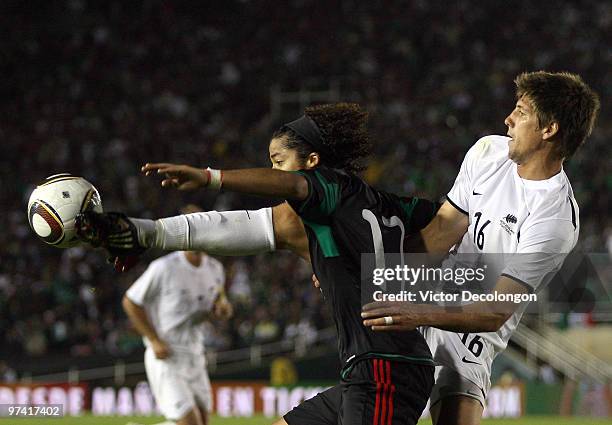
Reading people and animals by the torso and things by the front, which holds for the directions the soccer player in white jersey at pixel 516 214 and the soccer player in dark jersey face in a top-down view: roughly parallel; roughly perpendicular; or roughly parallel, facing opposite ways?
roughly perpendicular

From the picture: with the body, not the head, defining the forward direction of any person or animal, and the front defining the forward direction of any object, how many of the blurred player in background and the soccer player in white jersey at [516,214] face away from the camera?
0

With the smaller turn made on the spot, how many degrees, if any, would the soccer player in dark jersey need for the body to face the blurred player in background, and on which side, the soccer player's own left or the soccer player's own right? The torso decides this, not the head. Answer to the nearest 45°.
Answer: approximately 45° to the soccer player's own right

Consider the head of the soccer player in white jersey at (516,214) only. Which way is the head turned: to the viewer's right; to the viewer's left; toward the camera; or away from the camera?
to the viewer's left

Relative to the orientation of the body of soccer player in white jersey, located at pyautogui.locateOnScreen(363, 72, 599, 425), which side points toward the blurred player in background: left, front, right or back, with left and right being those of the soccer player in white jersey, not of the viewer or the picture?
right

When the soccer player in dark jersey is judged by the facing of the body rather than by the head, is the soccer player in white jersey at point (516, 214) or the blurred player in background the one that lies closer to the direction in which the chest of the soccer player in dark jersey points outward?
the blurred player in background

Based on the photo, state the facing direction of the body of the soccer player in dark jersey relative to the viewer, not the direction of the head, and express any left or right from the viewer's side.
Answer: facing away from the viewer and to the left of the viewer

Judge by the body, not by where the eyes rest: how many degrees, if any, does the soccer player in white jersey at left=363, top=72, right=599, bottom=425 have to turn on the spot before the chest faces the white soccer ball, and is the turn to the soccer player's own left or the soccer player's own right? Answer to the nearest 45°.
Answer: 0° — they already face it

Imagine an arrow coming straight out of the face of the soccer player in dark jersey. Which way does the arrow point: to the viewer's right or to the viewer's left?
to the viewer's left

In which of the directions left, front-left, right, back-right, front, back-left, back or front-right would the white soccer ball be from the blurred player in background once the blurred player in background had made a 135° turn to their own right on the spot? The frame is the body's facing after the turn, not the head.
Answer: left

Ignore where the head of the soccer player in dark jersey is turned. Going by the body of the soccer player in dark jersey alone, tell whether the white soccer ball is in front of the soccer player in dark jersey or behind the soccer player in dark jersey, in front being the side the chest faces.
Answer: in front

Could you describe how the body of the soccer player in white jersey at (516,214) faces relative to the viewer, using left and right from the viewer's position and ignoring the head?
facing the viewer and to the left of the viewer

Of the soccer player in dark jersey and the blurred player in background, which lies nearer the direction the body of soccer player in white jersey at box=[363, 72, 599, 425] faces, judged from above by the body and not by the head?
the soccer player in dark jersey

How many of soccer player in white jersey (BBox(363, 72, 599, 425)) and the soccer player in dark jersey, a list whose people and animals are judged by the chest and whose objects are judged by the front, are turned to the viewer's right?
0

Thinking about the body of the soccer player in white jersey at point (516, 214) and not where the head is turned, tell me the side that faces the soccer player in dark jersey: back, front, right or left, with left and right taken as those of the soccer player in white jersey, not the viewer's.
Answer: front
